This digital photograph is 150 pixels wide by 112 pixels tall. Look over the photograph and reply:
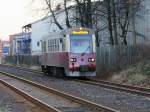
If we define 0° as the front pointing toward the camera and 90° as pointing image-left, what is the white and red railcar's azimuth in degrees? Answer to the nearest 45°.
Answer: approximately 315°

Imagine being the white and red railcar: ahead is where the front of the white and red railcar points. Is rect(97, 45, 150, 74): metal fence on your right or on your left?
on your left
